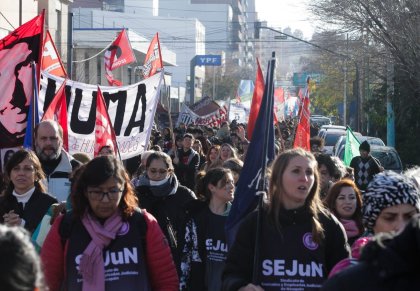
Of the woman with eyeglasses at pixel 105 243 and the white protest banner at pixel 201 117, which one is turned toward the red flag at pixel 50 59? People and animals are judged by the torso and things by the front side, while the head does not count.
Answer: the white protest banner

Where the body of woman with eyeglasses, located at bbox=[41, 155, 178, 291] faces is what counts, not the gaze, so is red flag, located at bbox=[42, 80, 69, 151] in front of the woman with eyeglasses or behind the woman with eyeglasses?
behind

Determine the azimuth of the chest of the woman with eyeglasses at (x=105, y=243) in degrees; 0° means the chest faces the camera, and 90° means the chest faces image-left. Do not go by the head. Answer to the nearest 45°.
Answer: approximately 0°

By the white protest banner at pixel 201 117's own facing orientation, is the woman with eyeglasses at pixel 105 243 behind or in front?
in front

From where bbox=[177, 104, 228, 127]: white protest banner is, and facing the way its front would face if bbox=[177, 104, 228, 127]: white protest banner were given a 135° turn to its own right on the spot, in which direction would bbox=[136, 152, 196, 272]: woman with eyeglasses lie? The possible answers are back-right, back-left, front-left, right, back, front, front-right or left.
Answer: back-left

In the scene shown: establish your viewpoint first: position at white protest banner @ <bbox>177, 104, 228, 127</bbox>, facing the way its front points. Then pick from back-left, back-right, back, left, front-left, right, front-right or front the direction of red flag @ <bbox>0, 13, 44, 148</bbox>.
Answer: front

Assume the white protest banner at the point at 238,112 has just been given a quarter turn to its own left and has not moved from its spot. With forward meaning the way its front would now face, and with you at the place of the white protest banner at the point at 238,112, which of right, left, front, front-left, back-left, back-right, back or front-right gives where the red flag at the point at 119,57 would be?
right

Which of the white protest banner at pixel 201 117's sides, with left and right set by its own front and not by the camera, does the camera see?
front

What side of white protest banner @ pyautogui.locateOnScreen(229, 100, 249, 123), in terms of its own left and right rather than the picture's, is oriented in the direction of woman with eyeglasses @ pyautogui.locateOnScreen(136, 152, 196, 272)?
front

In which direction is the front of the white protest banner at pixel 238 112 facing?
toward the camera

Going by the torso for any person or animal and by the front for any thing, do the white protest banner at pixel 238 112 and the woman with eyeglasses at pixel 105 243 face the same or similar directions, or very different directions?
same or similar directions

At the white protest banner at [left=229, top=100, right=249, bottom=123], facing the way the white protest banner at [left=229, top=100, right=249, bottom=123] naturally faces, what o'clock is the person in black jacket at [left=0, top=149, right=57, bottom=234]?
The person in black jacket is roughly at 12 o'clock from the white protest banner.

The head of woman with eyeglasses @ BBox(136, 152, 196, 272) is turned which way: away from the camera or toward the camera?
toward the camera

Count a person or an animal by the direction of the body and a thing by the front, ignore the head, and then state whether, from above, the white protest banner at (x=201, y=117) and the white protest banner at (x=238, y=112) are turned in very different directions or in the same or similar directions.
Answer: same or similar directions

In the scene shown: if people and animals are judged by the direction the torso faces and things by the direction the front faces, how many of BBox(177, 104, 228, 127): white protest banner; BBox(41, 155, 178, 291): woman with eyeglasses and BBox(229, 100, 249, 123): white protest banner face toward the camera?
3

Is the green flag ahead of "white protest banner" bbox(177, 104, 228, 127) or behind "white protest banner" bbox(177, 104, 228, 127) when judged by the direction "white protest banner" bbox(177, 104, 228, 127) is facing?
ahead

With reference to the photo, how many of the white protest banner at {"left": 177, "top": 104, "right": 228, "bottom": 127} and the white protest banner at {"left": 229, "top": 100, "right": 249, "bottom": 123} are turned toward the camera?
2

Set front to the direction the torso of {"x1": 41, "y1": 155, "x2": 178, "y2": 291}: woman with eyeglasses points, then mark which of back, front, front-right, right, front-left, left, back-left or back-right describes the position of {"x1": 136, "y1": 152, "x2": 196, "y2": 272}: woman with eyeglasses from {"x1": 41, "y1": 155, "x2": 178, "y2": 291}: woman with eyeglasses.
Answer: back
